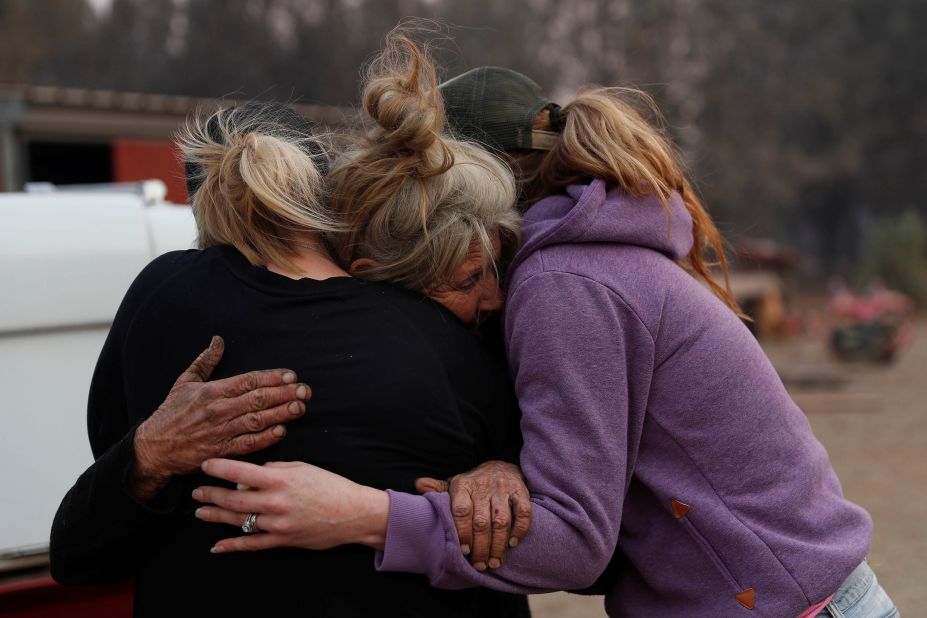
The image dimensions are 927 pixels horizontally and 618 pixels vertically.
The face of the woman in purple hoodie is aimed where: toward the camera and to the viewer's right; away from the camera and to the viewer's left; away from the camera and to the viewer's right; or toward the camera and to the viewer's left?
away from the camera and to the viewer's left

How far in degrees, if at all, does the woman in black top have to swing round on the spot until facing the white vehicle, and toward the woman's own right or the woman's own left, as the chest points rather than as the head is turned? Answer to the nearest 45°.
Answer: approximately 45° to the woman's own left

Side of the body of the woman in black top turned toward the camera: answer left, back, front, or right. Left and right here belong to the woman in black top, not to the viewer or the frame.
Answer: back

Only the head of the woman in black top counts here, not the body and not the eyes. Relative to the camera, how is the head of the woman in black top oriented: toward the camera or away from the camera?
away from the camera
